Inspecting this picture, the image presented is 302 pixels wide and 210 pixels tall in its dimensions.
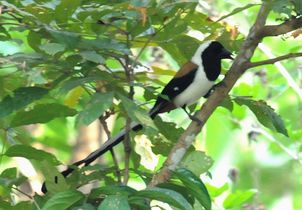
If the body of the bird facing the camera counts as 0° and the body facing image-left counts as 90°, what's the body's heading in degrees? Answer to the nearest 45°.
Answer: approximately 270°

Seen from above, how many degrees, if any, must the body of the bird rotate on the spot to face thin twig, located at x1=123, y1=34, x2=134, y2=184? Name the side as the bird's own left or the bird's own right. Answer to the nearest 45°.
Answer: approximately 135° to the bird's own right

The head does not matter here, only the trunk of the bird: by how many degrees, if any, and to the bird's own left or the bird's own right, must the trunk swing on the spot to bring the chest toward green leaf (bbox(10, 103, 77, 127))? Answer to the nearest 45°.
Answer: approximately 135° to the bird's own right

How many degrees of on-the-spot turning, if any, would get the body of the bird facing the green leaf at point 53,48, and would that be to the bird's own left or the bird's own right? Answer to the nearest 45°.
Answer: approximately 135° to the bird's own right
